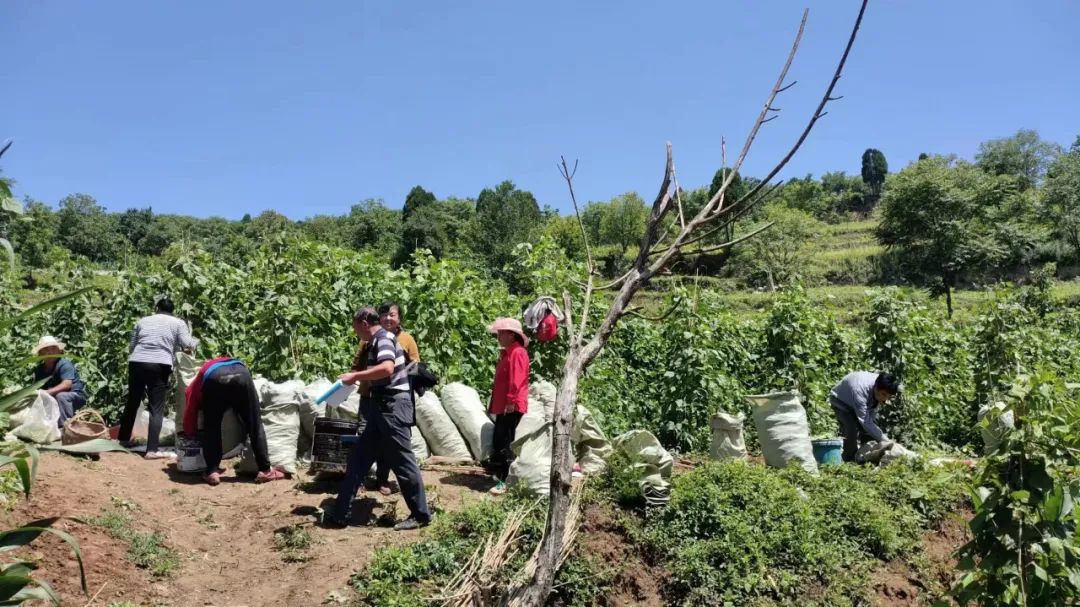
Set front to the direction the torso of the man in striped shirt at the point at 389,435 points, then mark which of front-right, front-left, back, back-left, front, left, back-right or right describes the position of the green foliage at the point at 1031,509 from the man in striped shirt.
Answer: back-left

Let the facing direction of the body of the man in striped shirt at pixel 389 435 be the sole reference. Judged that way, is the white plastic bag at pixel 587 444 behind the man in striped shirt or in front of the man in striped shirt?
behind

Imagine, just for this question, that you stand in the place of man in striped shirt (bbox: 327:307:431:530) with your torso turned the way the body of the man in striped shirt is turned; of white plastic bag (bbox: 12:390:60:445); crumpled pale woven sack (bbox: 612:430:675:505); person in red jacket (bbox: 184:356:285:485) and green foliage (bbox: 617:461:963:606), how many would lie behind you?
2

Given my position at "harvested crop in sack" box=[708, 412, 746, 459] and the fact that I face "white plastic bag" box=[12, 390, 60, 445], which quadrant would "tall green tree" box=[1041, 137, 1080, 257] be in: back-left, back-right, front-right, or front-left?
back-right

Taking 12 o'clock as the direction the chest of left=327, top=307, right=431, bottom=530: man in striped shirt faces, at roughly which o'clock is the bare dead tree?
The bare dead tree is roughly at 8 o'clock from the man in striped shirt.

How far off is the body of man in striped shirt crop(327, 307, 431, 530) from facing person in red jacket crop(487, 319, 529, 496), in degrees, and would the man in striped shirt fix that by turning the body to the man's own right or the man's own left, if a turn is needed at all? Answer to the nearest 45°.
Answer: approximately 135° to the man's own right

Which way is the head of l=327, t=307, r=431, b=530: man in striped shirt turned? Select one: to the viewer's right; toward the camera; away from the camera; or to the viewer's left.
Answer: to the viewer's left

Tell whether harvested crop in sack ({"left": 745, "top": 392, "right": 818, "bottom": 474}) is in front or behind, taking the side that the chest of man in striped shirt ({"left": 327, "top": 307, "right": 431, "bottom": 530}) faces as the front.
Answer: behind

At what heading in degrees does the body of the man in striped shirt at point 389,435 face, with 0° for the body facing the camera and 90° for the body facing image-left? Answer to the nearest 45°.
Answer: approximately 90°

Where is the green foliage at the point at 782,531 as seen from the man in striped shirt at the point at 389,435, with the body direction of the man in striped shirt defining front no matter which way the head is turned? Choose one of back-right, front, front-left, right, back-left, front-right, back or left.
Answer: back

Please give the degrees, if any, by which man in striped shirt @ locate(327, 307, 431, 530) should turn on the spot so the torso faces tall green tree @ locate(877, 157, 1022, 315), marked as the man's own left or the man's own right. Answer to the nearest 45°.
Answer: approximately 135° to the man's own right

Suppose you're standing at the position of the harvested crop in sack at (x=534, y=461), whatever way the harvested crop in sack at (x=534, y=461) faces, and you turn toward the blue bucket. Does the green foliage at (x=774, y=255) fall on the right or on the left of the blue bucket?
left
